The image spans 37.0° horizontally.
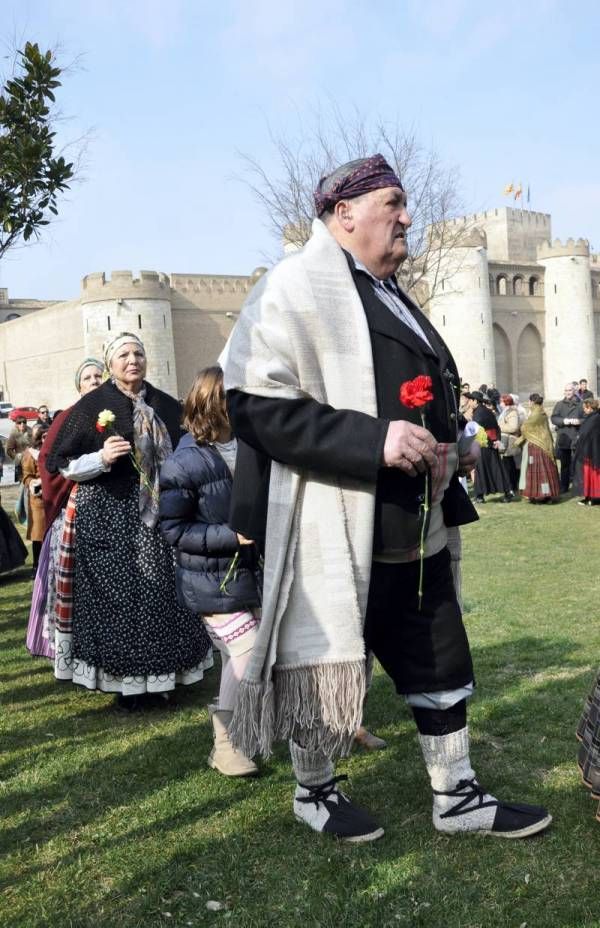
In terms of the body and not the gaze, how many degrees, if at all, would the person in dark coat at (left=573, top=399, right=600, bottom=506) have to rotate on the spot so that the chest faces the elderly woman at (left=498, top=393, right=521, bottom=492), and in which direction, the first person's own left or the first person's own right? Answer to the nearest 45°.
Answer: approximately 45° to the first person's own right

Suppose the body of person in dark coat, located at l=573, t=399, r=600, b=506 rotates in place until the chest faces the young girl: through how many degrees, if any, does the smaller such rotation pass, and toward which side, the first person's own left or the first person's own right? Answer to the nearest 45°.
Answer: approximately 90° to the first person's own left

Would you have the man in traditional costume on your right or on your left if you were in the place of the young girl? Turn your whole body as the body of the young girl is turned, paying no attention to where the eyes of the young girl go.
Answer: on your right

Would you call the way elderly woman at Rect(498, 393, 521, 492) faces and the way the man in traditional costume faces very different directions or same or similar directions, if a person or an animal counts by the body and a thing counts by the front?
very different directions

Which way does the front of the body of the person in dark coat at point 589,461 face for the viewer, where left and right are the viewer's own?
facing to the left of the viewer

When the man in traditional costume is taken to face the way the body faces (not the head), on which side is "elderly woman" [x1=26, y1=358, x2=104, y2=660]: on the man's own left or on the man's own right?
on the man's own left

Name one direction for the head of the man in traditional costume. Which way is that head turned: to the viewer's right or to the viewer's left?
to the viewer's right

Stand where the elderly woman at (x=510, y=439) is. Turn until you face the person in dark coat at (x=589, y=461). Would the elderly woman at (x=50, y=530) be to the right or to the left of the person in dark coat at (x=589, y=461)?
right

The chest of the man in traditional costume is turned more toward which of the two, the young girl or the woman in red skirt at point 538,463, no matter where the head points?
the woman in red skirt

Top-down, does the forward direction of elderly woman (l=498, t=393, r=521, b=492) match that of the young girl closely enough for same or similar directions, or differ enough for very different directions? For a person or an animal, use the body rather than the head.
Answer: very different directions

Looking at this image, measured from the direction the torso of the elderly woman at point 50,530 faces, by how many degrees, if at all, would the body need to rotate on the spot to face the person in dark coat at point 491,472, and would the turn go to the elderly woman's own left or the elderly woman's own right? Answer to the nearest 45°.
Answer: approximately 90° to the elderly woman's own left
